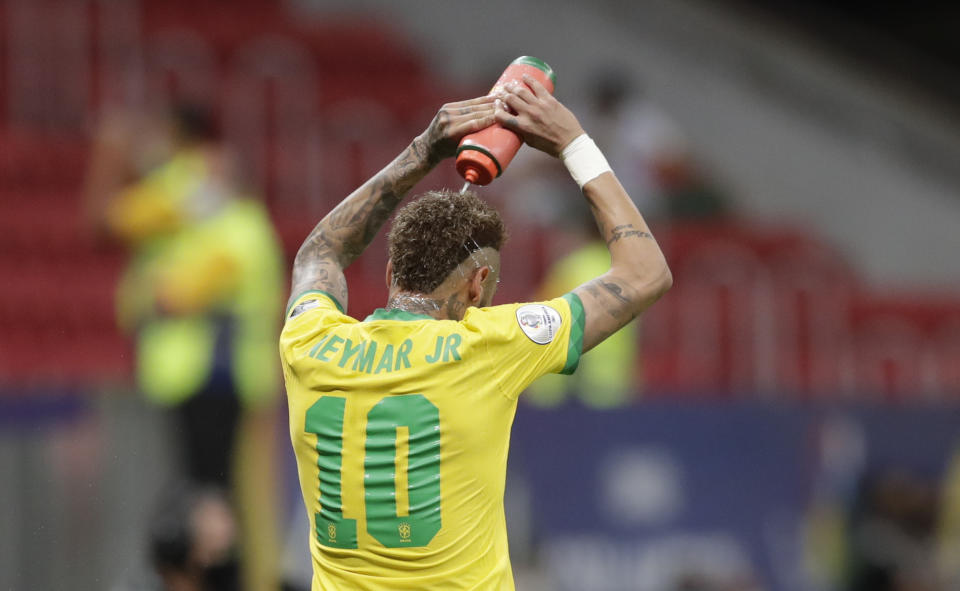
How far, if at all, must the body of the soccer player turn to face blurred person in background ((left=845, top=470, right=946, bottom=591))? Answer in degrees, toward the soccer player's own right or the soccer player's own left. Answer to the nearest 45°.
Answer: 0° — they already face them

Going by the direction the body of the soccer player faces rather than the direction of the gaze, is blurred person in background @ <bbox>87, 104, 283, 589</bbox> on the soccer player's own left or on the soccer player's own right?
on the soccer player's own left

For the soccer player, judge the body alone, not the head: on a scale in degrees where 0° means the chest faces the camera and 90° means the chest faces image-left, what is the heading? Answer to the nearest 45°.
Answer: approximately 225°
